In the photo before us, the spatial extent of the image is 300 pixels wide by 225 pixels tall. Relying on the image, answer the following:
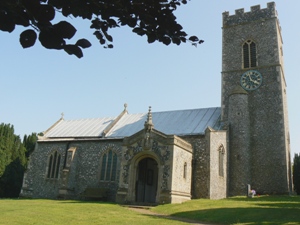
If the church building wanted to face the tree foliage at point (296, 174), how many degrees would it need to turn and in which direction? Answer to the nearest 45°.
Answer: approximately 135° to its left

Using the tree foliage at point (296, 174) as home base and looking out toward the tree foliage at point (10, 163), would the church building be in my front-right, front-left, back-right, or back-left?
front-left

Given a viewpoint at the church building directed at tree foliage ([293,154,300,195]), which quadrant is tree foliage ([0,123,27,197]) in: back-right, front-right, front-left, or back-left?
back-left

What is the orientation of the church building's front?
toward the camera

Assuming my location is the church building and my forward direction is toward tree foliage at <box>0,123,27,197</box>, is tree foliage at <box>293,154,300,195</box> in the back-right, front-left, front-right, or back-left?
back-right

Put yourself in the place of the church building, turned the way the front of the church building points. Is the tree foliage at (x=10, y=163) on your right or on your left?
on your right
